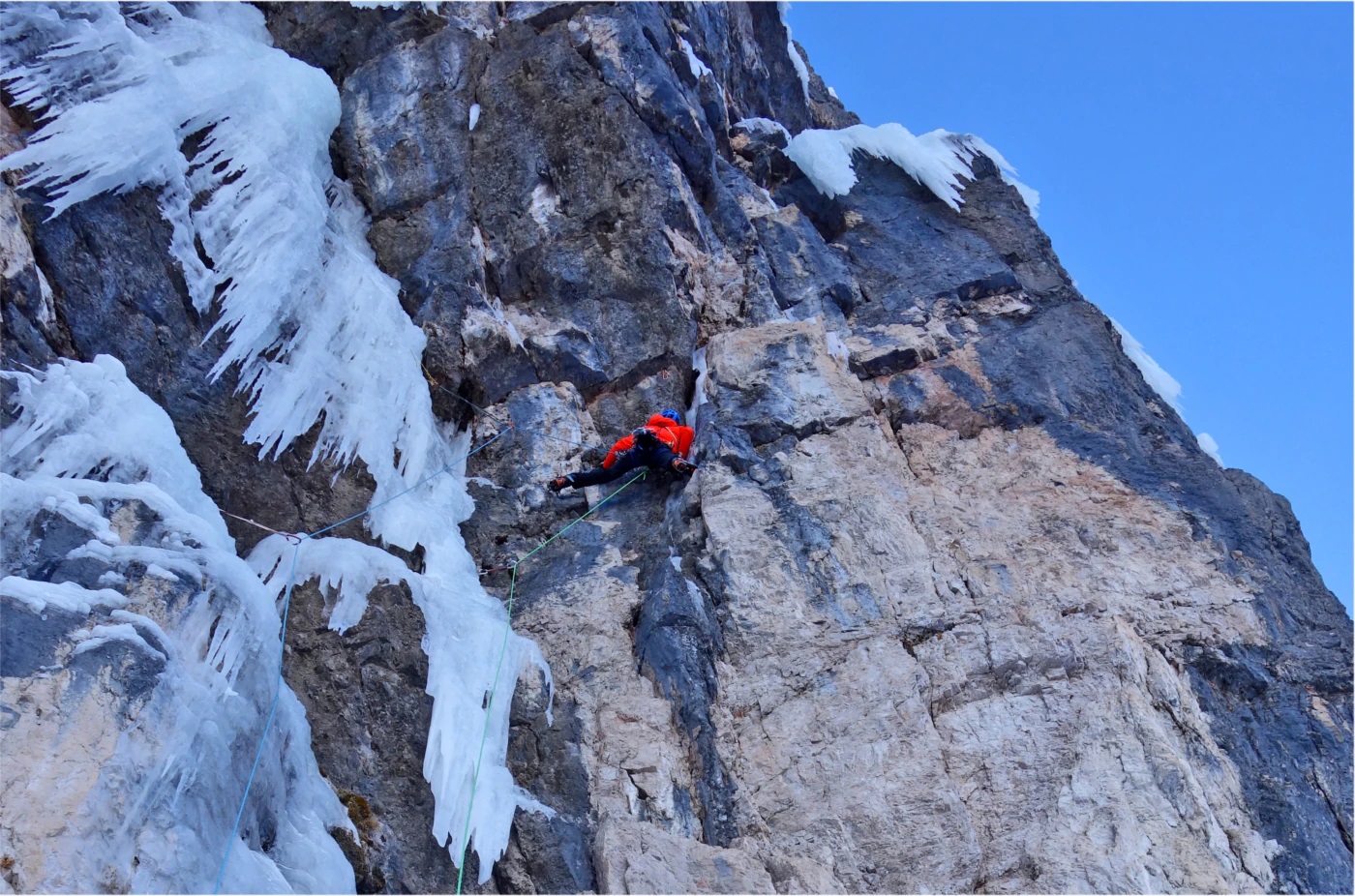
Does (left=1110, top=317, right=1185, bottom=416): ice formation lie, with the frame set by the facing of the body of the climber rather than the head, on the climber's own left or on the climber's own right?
on the climber's own right

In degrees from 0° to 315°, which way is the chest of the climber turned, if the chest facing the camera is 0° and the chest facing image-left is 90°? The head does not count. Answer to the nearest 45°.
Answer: approximately 180°

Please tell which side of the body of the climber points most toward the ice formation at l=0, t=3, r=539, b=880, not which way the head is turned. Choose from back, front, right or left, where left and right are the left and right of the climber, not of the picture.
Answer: left
